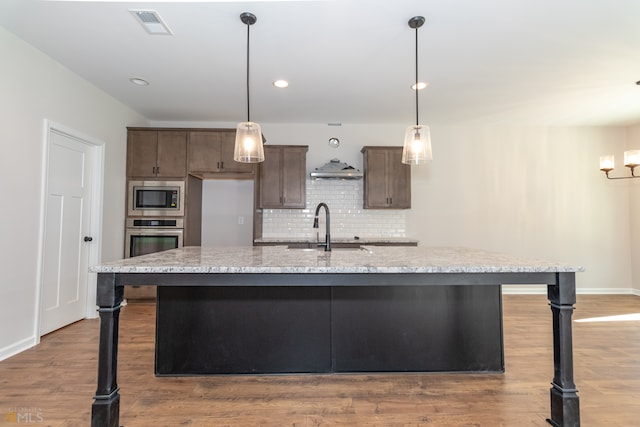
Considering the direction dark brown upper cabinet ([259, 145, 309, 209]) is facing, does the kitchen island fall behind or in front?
in front

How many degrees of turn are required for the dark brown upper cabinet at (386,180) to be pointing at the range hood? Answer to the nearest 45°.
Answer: approximately 45° to its right

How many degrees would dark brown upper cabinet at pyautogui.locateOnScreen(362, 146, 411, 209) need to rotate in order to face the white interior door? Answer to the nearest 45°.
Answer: approximately 45° to its right

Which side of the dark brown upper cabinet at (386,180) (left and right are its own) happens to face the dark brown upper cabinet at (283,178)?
right

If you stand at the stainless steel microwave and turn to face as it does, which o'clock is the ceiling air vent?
The ceiling air vent is roughly at 12 o'clock from the stainless steel microwave.

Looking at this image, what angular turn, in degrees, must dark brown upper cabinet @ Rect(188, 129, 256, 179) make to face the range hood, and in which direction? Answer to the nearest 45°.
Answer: approximately 90° to its left

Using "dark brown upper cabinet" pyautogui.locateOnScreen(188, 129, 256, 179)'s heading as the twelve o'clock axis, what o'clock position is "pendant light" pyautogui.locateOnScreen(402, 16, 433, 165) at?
The pendant light is roughly at 11 o'clock from the dark brown upper cabinet.

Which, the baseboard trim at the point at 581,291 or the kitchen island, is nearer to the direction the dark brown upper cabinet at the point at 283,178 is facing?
the kitchen island
